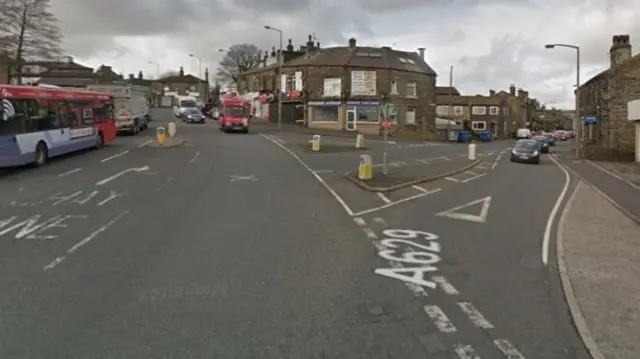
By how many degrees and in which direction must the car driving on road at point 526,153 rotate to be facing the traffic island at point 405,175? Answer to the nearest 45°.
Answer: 0° — it already faces it

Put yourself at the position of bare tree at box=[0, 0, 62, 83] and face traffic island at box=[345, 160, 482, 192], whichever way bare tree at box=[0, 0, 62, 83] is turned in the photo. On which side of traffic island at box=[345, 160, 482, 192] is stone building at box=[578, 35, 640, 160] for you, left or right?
left

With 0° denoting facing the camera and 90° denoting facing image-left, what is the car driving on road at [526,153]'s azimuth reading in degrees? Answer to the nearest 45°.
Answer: approximately 0°

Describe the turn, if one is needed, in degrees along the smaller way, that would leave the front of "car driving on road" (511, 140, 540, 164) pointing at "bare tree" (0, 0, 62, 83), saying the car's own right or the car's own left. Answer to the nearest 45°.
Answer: approximately 90° to the car's own right

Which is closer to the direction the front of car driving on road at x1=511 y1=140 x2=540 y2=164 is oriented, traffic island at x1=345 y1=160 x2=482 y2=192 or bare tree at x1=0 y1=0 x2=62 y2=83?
the traffic island

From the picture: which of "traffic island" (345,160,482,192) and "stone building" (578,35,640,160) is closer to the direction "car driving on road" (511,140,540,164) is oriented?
the traffic island

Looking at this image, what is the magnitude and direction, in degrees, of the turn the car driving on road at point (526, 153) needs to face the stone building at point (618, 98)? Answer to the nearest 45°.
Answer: approximately 135° to its left

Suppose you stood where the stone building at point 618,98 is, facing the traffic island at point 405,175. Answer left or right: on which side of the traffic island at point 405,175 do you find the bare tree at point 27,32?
right
